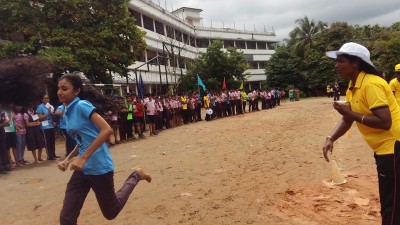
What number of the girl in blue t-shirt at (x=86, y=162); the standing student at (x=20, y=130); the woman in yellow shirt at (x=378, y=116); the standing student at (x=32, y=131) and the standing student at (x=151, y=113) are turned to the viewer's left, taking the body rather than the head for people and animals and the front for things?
2

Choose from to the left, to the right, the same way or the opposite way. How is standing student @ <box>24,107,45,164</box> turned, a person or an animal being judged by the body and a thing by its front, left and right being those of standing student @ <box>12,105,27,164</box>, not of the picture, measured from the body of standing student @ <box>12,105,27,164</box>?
the same way

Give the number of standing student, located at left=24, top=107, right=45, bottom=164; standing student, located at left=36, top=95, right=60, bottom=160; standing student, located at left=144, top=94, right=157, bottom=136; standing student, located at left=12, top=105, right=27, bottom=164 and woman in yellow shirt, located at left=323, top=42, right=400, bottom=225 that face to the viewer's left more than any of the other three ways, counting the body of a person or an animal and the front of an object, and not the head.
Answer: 1

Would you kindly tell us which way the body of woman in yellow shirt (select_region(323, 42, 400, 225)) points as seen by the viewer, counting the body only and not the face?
to the viewer's left

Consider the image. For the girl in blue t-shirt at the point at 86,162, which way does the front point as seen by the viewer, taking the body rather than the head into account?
to the viewer's left

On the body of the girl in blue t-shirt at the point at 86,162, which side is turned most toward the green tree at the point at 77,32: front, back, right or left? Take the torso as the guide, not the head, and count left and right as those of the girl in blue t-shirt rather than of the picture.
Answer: right

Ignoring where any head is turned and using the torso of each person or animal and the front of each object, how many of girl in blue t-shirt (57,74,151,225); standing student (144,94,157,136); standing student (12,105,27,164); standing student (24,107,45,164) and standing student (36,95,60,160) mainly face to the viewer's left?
1

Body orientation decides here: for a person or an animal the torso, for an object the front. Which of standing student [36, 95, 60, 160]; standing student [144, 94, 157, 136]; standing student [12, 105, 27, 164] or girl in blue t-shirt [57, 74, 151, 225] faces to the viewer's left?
the girl in blue t-shirt

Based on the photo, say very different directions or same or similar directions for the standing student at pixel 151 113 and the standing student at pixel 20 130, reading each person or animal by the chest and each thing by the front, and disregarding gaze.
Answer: same or similar directions

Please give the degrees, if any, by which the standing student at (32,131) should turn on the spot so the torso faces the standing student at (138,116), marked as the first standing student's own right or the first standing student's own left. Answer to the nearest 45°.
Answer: approximately 90° to the first standing student's own left

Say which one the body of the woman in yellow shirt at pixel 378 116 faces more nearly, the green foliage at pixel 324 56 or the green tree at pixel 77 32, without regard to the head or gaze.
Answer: the green tree

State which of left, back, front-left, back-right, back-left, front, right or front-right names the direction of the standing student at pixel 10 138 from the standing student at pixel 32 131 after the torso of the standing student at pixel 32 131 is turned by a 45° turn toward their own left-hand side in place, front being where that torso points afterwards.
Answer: back

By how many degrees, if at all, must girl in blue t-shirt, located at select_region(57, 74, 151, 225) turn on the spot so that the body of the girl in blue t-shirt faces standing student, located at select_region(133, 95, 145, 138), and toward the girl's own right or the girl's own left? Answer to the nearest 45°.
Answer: approximately 90° to the girl's own right

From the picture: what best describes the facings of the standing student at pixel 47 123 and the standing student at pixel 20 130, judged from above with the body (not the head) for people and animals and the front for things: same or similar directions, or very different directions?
same or similar directions

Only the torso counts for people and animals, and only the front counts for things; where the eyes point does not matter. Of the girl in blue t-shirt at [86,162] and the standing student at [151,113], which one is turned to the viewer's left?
the girl in blue t-shirt

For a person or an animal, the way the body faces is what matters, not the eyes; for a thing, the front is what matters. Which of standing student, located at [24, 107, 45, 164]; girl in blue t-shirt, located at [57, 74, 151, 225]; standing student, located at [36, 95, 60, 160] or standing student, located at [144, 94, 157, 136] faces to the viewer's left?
the girl in blue t-shirt

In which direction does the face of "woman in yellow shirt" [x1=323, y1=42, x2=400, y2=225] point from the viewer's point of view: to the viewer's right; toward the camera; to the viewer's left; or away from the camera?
to the viewer's left

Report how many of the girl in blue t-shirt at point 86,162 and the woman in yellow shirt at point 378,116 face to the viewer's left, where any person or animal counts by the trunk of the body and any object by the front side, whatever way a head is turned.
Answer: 2

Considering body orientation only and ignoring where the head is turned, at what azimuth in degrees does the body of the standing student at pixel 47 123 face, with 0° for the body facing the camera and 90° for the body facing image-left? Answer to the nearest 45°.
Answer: approximately 315°

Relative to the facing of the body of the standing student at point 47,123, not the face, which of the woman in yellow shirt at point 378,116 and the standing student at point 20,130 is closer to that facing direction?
the woman in yellow shirt

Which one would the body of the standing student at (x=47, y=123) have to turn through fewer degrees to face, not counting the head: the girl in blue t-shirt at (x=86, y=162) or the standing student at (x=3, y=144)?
the girl in blue t-shirt
